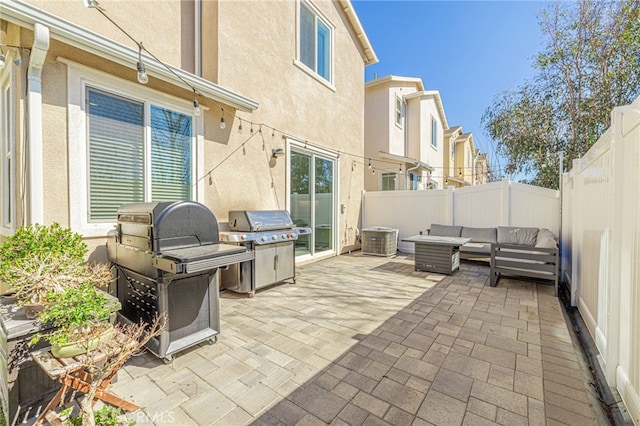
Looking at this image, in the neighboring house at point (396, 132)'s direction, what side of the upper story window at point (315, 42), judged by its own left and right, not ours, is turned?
left

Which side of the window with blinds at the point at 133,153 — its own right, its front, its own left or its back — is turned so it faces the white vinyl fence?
front

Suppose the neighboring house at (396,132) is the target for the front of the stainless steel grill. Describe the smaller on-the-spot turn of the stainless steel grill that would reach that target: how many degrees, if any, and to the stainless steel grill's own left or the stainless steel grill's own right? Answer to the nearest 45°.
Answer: approximately 90° to the stainless steel grill's own left

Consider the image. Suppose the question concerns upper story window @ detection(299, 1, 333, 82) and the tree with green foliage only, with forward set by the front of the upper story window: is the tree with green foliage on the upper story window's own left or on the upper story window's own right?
on the upper story window's own left

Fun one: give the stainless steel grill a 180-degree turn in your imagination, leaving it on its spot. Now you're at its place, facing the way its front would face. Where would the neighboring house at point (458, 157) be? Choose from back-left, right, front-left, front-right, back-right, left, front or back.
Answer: right

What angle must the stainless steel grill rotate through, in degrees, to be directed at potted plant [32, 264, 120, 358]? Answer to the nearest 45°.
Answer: approximately 90° to its right

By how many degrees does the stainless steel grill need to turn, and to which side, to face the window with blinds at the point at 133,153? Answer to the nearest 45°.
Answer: approximately 135° to its right

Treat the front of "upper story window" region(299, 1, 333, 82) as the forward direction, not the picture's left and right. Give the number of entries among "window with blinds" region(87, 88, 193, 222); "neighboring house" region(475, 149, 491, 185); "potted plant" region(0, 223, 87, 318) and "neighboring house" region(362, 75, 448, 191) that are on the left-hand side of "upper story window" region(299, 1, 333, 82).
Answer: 2

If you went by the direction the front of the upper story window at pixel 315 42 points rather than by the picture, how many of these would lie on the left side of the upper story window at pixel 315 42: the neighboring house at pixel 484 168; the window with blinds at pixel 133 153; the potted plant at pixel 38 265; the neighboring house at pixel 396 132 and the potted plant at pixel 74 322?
2

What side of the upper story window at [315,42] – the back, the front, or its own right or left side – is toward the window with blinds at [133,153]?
right

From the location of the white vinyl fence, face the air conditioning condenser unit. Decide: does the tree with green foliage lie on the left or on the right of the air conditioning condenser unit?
right

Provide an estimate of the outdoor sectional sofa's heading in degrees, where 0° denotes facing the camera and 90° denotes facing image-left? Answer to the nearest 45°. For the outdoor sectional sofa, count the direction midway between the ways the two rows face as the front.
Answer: approximately 45°
